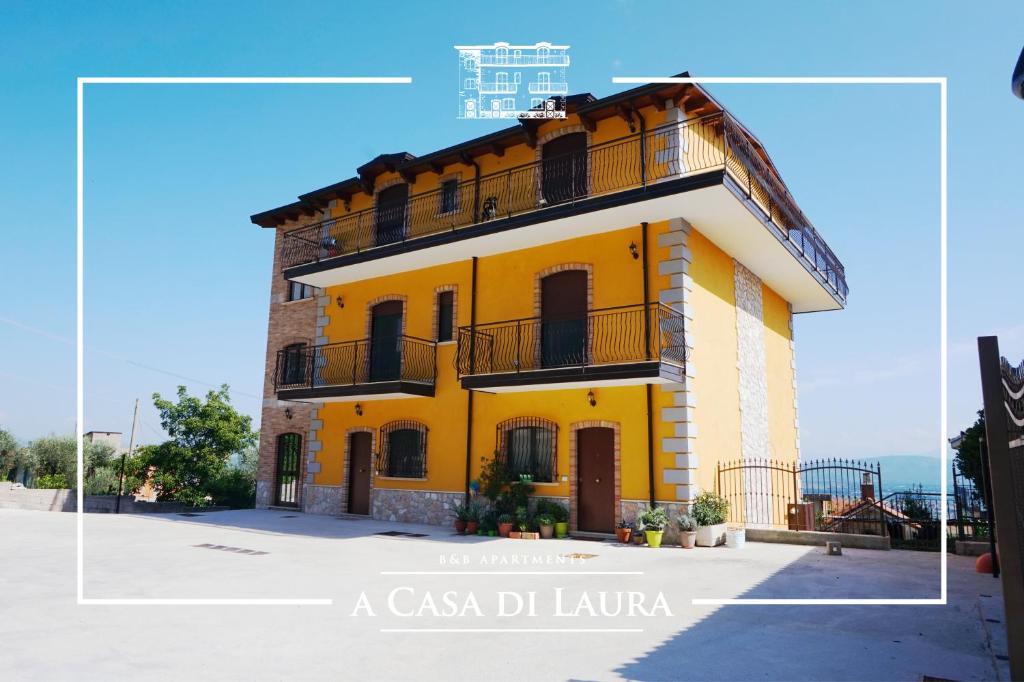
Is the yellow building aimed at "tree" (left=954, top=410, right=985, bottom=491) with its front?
no

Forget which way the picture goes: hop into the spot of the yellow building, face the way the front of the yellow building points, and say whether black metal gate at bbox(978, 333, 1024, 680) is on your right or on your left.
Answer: on your left

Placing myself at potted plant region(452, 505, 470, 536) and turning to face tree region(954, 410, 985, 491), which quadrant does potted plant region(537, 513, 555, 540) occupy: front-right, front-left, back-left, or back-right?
front-right

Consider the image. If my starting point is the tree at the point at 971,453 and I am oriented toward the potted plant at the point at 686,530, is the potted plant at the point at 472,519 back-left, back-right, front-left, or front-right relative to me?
front-right
